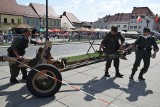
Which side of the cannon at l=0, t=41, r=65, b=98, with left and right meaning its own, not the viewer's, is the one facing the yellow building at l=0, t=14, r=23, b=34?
right

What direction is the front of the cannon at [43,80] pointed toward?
to the viewer's left

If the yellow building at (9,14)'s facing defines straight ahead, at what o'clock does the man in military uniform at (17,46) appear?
The man in military uniform is roughly at 12 o'clock from the yellow building.

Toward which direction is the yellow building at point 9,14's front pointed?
toward the camera

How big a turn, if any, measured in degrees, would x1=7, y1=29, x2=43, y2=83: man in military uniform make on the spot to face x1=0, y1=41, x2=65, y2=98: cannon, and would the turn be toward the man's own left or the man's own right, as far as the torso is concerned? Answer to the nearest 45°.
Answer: approximately 45° to the man's own right

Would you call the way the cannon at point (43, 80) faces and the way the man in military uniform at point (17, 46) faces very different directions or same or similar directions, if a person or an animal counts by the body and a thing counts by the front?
very different directions

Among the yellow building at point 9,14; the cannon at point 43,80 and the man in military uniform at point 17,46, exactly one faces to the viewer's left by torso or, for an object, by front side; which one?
the cannon

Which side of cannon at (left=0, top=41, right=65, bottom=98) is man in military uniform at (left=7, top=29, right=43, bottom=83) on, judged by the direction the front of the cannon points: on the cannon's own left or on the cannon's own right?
on the cannon's own right

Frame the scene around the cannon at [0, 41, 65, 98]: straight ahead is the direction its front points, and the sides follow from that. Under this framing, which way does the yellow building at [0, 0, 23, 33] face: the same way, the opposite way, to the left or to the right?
to the left
